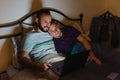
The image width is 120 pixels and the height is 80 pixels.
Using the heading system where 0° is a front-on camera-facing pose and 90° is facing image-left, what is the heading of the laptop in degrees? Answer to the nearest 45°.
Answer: approximately 135°

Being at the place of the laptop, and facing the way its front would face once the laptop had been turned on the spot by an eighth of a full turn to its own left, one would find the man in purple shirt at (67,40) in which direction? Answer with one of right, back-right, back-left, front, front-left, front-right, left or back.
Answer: right
